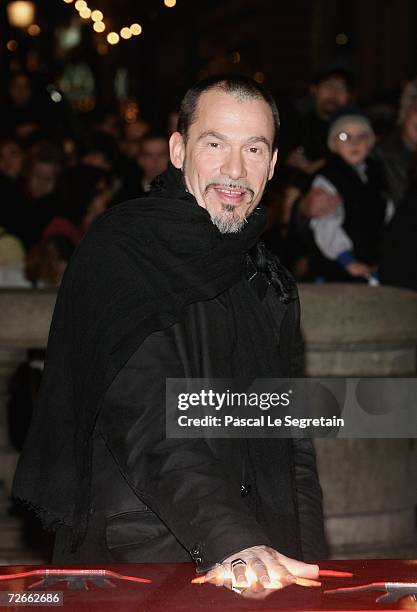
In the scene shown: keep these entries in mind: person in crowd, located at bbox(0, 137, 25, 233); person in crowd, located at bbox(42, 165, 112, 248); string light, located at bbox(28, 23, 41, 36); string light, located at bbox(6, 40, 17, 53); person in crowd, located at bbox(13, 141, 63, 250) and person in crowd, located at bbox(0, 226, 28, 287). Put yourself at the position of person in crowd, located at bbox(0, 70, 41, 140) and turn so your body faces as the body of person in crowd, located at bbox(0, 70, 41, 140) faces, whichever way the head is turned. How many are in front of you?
4

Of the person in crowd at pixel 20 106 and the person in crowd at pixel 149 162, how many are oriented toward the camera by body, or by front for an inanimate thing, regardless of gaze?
2

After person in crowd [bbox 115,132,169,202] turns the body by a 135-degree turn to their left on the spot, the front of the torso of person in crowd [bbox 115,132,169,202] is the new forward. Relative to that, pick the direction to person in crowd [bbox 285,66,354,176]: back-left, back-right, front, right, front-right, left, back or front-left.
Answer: front-right

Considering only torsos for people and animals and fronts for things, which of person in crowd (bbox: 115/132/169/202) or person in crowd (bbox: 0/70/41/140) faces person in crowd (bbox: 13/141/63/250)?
person in crowd (bbox: 0/70/41/140)

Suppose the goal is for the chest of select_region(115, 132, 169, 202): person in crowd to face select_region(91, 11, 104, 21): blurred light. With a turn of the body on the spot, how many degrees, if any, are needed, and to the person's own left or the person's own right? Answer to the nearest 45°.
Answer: approximately 180°

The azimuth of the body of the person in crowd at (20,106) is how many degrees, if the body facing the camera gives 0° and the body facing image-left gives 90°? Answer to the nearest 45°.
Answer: approximately 0°

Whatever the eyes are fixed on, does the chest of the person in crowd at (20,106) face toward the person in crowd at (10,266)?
yes

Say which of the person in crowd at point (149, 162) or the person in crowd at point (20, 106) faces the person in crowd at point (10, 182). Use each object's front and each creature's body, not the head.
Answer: the person in crowd at point (20, 106)

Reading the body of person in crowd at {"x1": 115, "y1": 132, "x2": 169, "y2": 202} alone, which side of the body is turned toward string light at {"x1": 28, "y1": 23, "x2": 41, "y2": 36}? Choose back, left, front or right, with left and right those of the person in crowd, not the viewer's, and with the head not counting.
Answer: back

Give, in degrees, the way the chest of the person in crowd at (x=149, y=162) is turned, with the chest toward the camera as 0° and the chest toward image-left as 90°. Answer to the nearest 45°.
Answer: approximately 0°

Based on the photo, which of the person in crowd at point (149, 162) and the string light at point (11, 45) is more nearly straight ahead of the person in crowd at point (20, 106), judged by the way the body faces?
the person in crowd

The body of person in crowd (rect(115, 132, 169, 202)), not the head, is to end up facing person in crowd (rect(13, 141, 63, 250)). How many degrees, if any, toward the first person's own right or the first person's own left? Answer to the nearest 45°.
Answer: approximately 90° to the first person's own right
